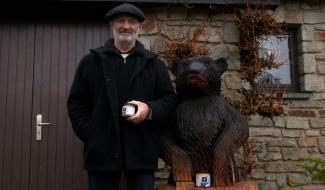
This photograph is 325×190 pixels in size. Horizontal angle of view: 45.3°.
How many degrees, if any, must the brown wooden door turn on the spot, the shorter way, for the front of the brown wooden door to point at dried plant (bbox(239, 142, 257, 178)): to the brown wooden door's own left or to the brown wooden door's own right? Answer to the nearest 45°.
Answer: approximately 90° to the brown wooden door's own left

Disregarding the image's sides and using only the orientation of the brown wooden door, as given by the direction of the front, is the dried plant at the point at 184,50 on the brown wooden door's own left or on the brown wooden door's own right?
on the brown wooden door's own left

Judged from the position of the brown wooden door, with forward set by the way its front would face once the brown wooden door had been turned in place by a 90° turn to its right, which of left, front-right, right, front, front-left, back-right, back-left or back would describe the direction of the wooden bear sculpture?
back-left

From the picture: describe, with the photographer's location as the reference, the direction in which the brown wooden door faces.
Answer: facing the viewer

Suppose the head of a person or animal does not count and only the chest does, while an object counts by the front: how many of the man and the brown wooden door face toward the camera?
2

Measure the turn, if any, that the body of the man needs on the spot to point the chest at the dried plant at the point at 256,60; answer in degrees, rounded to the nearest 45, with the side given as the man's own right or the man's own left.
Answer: approximately 135° to the man's own left

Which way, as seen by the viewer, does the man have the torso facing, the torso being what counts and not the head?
toward the camera

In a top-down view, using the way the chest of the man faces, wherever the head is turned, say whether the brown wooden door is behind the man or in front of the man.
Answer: behind
